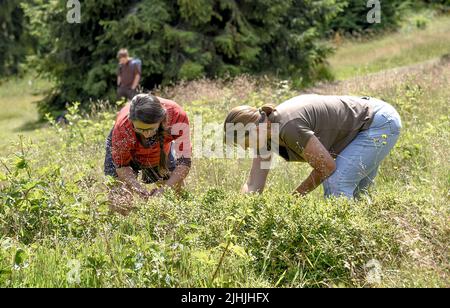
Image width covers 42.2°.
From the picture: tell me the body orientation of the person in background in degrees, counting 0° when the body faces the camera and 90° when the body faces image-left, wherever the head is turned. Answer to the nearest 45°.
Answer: approximately 45°

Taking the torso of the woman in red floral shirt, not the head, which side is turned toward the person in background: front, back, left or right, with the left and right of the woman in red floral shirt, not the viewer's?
back

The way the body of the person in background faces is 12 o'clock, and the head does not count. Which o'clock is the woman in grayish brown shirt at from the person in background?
The woman in grayish brown shirt is roughly at 10 o'clock from the person in background.

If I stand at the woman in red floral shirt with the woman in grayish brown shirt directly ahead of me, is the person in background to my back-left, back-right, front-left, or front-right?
back-left

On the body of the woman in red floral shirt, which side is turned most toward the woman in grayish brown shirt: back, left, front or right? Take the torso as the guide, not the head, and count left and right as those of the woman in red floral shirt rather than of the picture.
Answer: left

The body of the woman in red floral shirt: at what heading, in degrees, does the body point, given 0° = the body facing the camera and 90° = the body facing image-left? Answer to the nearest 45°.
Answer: approximately 0°

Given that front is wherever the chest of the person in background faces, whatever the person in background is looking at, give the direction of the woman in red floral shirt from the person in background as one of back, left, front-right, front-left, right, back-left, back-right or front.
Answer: front-left

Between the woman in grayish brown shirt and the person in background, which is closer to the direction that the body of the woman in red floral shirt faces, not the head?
the woman in grayish brown shirt
